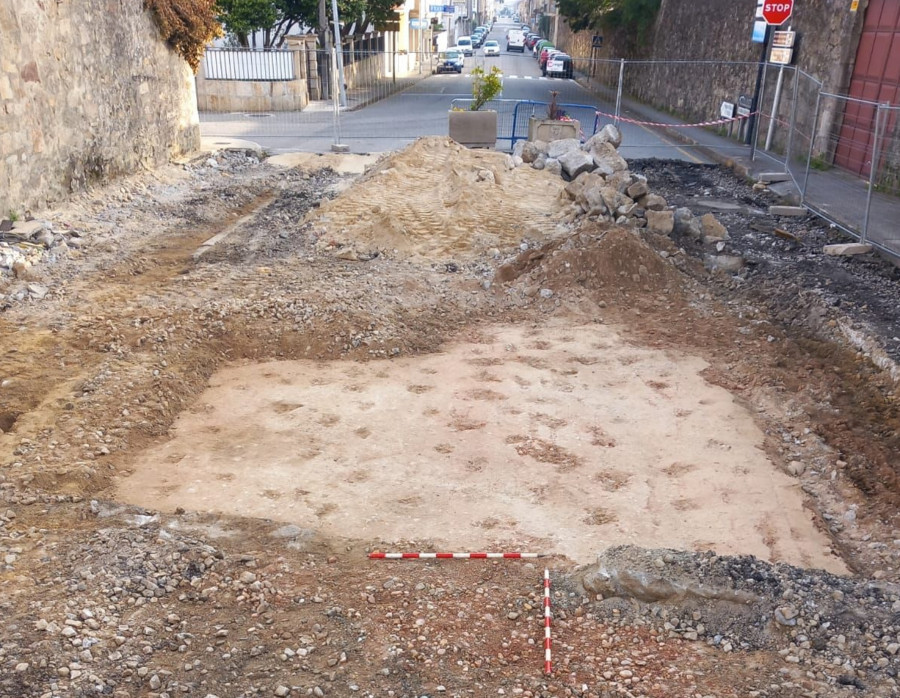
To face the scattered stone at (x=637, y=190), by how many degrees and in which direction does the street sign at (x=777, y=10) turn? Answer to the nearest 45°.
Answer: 0° — it already faces it

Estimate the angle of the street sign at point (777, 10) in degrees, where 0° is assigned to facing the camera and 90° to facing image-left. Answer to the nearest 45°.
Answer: approximately 0°

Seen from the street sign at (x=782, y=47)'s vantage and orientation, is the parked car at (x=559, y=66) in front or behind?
behind

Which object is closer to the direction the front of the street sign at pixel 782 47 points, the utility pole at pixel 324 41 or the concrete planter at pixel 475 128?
the concrete planter

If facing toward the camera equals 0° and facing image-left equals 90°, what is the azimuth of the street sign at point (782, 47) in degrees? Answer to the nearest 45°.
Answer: approximately 0°

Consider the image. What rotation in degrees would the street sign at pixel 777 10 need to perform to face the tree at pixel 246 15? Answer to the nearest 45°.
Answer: approximately 90° to its right

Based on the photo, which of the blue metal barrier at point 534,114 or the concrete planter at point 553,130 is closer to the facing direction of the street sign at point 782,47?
the concrete planter

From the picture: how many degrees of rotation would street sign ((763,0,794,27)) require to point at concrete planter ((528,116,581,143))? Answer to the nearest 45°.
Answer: approximately 45° to its right

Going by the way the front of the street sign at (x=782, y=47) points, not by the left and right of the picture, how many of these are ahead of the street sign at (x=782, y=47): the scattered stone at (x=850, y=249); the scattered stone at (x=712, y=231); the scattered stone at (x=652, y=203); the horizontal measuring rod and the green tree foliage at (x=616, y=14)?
4

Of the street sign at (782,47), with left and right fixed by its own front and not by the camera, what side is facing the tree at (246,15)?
right

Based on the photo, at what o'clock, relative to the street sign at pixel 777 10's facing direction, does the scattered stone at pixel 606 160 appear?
The scattered stone is roughly at 1 o'clock from the street sign.

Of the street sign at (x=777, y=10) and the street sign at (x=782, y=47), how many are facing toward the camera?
2
